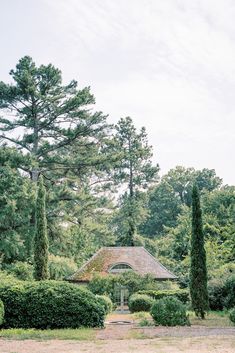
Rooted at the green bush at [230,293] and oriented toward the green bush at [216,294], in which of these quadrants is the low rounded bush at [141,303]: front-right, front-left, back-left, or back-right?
front-left

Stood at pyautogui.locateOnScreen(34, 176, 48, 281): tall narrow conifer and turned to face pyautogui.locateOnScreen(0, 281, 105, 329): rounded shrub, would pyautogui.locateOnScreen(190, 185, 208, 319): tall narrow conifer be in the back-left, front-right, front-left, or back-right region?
front-left

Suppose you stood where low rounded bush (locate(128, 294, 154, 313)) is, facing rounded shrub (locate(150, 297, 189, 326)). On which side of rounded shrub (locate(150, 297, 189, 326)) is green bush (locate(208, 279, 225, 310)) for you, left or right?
left

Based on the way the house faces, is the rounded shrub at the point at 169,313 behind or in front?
in front

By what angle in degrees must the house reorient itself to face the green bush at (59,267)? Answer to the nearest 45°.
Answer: approximately 45° to its right

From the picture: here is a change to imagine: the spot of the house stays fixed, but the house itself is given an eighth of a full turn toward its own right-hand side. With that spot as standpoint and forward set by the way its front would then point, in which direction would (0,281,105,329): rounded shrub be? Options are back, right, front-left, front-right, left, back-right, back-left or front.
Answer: front-left

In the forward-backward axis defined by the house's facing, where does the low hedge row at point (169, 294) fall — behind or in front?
in front

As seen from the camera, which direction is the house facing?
toward the camera

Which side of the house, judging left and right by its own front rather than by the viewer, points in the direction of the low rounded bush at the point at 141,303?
front
